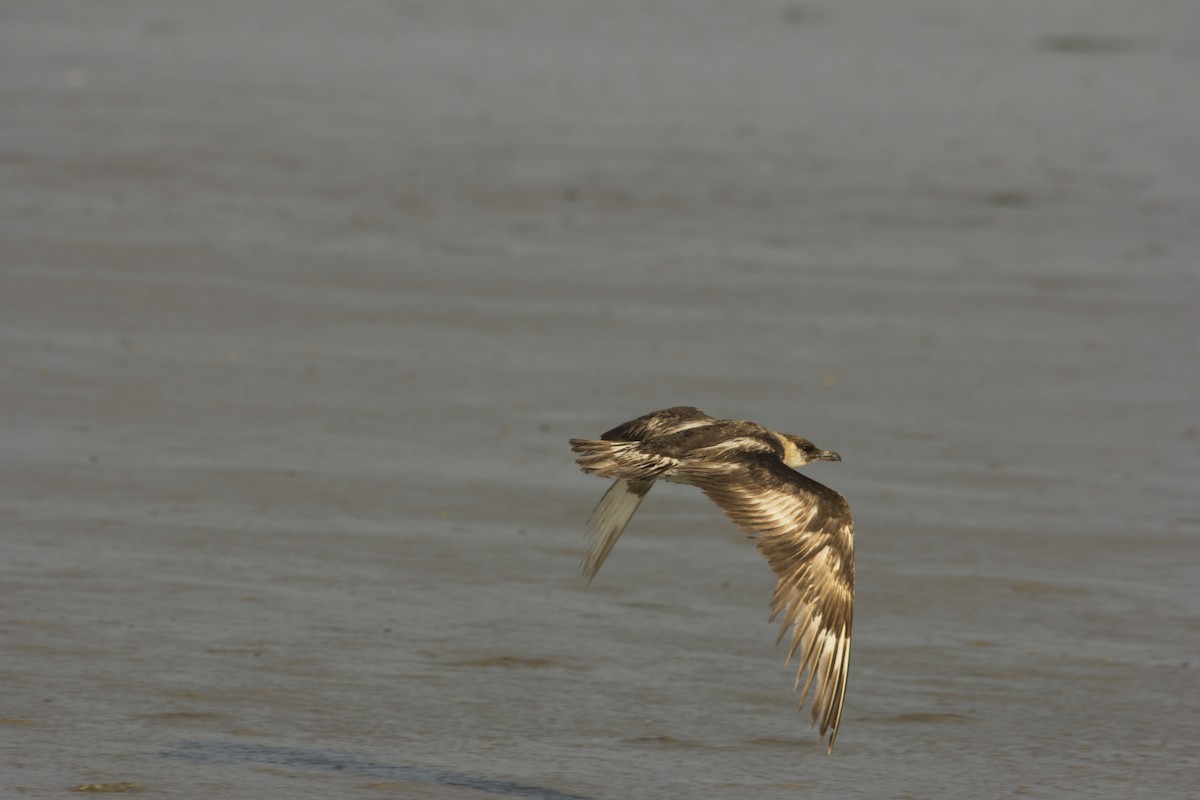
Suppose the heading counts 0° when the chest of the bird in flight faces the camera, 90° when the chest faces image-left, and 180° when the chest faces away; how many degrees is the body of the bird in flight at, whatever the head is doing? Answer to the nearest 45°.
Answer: approximately 225°
